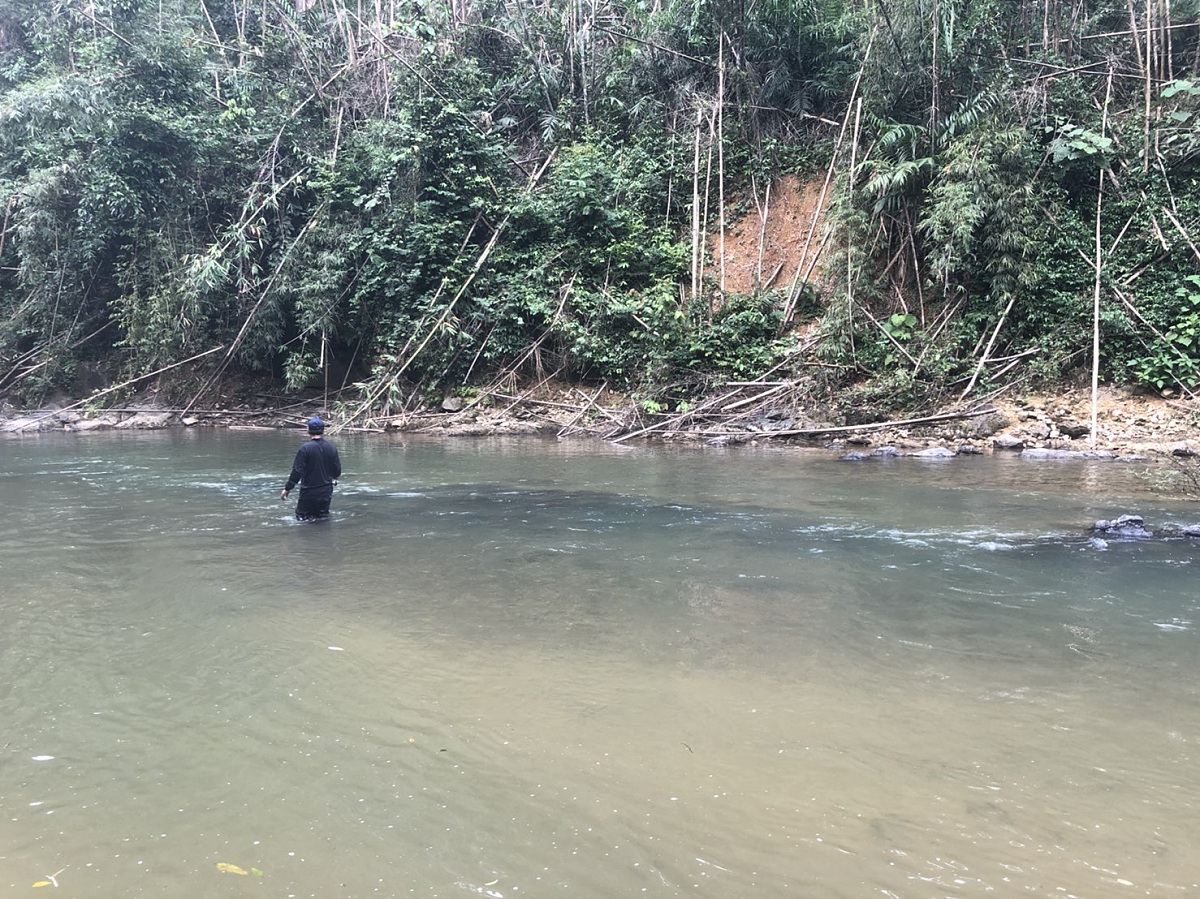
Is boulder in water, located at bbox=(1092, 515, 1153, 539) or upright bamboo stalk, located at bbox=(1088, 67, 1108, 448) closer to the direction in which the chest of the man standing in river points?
the upright bamboo stalk

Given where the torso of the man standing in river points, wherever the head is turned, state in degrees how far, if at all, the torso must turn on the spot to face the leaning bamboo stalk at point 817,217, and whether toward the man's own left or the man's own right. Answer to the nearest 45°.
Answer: approximately 45° to the man's own right

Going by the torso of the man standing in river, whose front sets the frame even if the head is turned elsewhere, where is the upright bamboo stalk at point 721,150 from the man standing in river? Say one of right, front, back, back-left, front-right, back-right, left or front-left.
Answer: front-right

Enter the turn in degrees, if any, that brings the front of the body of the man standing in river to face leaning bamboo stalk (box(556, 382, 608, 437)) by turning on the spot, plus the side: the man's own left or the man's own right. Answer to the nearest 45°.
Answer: approximately 45° to the man's own right

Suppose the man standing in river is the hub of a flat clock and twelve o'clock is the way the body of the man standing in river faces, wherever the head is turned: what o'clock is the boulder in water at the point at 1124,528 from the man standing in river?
The boulder in water is roughly at 4 o'clock from the man standing in river.

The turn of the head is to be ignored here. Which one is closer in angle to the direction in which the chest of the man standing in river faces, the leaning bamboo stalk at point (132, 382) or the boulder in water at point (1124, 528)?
the leaning bamboo stalk

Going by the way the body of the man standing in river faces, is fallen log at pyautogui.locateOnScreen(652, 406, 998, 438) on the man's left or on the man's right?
on the man's right

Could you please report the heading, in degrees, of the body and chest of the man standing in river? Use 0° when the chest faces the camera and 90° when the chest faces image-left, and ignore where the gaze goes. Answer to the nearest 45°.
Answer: approximately 180°

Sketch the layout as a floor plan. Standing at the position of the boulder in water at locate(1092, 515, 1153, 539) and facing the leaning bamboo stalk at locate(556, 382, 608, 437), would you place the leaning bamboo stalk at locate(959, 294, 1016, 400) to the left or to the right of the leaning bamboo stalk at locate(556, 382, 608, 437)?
right

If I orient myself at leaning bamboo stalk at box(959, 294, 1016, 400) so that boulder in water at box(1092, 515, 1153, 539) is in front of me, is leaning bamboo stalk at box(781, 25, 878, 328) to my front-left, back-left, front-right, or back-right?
back-right

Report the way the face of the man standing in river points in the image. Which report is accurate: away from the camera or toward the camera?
away from the camera

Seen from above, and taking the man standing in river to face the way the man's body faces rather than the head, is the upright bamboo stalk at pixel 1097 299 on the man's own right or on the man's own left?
on the man's own right

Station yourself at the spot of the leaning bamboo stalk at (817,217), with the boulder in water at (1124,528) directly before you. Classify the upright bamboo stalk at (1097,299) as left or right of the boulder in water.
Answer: left
